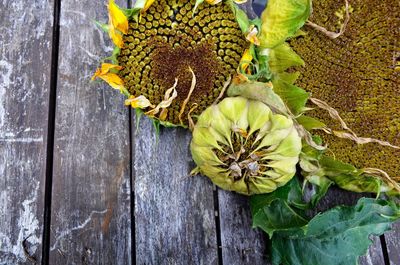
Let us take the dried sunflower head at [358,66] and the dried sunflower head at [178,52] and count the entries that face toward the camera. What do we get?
2

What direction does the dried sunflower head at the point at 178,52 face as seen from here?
toward the camera

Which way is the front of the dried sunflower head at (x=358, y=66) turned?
toward the camera

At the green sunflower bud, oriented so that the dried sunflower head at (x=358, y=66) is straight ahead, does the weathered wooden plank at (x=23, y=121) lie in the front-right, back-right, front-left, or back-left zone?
back-left

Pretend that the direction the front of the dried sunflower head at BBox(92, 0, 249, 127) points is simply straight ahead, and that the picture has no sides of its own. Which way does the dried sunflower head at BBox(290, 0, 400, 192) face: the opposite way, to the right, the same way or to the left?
the same way
